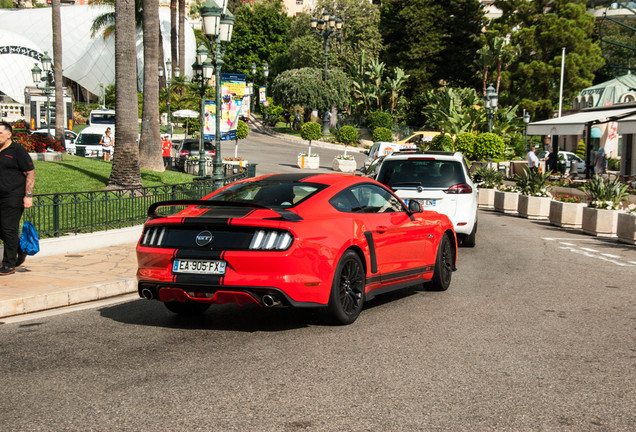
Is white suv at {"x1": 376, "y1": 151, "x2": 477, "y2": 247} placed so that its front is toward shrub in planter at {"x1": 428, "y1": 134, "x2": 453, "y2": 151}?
yes

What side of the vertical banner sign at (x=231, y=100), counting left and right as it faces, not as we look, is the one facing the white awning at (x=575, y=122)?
left

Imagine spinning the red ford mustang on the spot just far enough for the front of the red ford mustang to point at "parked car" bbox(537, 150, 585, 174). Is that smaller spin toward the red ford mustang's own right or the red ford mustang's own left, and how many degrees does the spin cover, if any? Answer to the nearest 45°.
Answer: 0° — it already faces it

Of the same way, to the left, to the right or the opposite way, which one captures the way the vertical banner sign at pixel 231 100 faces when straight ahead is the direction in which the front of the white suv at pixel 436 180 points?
the opposite way

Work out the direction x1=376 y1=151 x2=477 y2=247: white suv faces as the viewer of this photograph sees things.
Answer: facing away from the viewer

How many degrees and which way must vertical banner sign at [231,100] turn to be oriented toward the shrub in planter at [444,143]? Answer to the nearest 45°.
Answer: approximately 135° to its left

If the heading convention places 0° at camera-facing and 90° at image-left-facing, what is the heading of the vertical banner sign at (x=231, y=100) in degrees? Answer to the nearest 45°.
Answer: approximately 0°

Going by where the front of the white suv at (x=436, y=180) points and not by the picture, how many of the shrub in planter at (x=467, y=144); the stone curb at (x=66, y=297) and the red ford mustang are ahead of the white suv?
1

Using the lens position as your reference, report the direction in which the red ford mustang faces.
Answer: facing away from the viewer and to the right of the viewer

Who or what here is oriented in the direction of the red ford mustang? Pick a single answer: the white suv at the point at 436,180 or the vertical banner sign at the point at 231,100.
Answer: the vertical banner sign

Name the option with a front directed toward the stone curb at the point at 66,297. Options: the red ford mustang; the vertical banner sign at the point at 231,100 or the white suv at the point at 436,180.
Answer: the vertical banner sign

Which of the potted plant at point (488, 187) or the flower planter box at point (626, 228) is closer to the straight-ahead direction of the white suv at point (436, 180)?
the potted plant

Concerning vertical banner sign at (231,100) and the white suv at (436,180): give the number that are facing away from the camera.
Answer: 1

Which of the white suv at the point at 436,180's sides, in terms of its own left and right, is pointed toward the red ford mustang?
back
